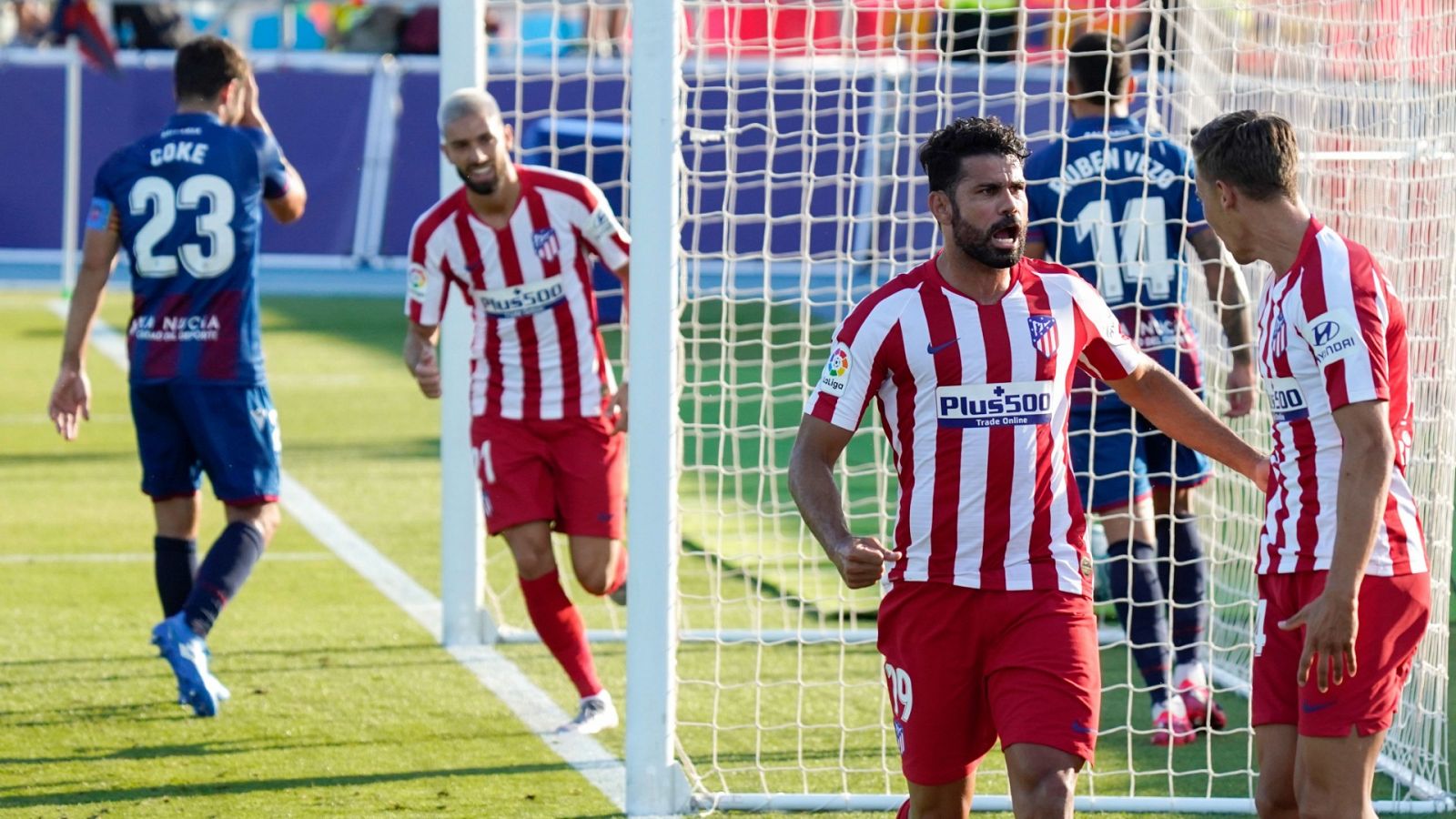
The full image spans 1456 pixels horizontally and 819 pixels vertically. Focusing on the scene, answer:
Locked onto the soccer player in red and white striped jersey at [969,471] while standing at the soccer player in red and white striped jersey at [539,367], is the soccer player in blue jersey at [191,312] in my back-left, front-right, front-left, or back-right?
back-right

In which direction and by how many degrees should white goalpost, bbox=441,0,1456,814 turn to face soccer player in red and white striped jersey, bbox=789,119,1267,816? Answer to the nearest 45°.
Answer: approximately 90° to its left

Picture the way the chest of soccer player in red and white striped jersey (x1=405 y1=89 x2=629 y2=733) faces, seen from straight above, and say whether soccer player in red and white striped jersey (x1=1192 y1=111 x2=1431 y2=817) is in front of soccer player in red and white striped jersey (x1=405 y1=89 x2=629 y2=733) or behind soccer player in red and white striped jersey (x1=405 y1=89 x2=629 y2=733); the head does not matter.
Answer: in front

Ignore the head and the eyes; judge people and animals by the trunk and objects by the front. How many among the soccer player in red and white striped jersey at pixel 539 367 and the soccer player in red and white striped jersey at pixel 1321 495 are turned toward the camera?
1

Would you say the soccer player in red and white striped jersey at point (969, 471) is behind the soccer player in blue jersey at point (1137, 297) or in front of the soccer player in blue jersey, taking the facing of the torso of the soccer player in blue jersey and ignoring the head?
behind

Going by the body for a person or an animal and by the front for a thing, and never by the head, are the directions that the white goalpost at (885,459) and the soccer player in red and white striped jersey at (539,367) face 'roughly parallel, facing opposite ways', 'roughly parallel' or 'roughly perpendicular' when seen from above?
roughly perpendicular

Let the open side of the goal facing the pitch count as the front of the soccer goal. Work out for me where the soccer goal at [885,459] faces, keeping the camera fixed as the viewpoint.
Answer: facing to the left of the viewer

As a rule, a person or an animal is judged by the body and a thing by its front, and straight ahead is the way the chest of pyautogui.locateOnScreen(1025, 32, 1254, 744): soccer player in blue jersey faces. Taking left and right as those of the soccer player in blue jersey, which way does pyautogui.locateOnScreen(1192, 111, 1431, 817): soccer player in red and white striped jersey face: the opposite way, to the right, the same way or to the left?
to the left

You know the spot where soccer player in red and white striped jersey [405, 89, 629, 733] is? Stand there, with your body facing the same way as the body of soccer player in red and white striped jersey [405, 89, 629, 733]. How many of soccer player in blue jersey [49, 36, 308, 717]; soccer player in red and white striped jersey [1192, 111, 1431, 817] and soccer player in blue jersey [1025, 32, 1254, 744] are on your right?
1

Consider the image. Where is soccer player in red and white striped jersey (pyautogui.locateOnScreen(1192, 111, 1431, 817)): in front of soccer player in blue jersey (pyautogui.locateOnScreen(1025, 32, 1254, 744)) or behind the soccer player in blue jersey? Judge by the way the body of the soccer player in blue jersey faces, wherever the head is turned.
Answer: behind

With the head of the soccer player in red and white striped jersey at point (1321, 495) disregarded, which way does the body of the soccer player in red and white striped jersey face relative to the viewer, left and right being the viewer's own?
facing to the left of the viewer

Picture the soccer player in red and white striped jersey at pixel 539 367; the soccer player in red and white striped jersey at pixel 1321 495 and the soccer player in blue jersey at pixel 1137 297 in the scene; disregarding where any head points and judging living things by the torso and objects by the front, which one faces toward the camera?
the soccer player in red and white striped jersey at pixel 539 367

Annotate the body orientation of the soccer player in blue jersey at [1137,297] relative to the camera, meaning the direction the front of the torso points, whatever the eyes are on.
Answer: away from the camera

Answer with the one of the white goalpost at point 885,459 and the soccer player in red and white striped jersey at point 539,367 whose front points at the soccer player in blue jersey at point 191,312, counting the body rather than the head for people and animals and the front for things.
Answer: the white goalpost

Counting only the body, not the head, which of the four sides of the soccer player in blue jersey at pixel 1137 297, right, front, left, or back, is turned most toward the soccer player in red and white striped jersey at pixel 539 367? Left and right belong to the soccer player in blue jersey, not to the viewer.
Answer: left

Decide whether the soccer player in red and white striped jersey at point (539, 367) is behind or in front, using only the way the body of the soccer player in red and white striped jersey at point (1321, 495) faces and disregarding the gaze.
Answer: in front
